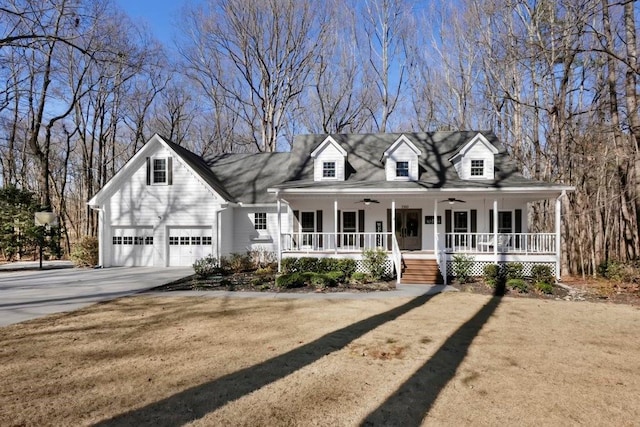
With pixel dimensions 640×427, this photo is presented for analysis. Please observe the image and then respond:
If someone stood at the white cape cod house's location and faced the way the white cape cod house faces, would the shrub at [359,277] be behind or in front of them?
in front

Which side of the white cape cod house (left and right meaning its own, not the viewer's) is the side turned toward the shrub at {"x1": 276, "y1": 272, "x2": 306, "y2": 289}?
front

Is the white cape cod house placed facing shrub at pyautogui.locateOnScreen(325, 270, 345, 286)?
yes

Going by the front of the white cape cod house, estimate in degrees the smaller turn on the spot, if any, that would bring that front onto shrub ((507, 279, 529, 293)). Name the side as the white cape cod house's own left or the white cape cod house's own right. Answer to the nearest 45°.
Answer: approximately 45° to the white cape cod house's own left

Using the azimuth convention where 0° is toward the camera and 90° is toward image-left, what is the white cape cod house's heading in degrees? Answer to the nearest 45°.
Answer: approximately 0°

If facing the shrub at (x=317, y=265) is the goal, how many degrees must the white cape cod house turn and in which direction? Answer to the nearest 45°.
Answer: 0° — it already faces it

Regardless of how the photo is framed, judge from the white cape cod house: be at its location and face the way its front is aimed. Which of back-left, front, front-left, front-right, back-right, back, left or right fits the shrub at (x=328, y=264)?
front

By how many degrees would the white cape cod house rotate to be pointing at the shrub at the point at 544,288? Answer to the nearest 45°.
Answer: approximately 45° to its left

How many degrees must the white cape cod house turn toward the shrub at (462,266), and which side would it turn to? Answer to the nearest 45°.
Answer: approximately 45° to its left

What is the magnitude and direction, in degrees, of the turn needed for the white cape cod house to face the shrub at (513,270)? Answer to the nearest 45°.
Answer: approximately 45° to its left

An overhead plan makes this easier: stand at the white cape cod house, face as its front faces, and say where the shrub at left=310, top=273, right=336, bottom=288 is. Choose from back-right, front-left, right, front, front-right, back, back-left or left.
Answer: front

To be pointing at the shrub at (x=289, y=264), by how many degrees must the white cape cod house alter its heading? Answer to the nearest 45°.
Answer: approximately 45° to its right

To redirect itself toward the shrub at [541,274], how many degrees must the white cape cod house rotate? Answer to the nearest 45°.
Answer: approximately 45° to its left
